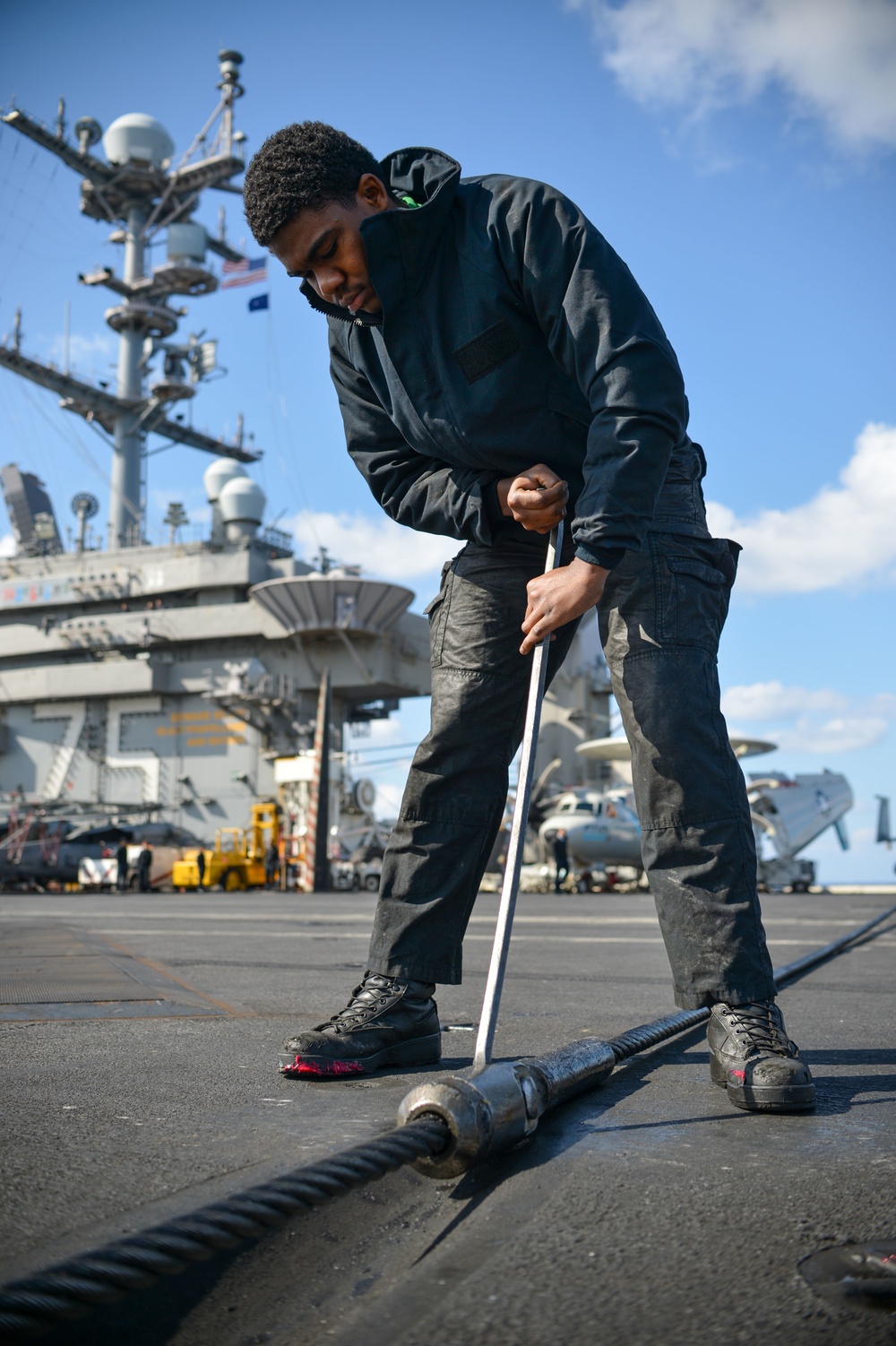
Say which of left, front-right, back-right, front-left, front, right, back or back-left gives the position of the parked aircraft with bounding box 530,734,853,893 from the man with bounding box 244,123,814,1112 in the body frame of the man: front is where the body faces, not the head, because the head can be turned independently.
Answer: back-right

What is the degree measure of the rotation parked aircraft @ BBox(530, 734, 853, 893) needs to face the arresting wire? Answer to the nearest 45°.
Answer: approximately 45° to its left

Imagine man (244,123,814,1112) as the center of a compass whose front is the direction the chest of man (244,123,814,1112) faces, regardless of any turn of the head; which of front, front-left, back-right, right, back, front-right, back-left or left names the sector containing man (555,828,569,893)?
back-right

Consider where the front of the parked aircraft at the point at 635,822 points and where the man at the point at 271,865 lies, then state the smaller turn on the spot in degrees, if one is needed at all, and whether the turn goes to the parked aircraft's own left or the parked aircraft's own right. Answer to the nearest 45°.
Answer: approximately 45° to the parked aircraft's own right

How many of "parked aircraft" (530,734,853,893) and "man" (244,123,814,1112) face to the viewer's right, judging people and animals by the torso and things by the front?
0

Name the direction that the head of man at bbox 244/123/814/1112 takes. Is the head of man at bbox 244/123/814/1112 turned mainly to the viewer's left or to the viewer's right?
to the viewer's left

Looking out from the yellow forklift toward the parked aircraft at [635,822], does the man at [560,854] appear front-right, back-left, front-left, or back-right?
front-right

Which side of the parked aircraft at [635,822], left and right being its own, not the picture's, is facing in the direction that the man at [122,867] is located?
front

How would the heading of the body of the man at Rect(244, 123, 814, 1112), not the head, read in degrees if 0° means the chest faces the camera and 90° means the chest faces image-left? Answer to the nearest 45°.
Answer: approximately 45°

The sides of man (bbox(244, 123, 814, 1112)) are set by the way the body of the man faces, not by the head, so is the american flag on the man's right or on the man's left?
on the man's right

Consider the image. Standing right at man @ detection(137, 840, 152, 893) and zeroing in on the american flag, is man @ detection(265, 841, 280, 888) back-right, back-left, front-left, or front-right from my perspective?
front-right

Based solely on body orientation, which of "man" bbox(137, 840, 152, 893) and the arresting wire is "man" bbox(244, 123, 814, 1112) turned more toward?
the arresting wire

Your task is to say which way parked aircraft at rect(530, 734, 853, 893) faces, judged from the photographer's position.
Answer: facing the viewer and to the left of the viewer
